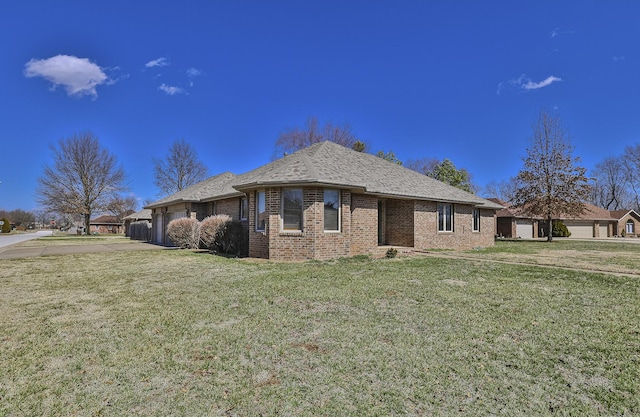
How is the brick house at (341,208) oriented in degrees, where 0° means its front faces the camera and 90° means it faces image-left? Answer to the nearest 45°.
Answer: approximately 315°

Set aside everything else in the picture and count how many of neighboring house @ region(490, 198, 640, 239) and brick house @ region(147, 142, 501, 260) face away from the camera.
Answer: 0

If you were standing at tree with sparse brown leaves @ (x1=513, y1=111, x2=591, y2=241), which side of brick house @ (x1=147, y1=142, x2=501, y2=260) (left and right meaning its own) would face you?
left

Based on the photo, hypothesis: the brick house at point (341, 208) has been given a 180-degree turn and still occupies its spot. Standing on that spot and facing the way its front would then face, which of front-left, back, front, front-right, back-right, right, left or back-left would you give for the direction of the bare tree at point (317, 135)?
front-right

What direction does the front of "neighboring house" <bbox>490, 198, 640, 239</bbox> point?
toward the camera

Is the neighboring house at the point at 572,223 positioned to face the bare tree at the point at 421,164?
no

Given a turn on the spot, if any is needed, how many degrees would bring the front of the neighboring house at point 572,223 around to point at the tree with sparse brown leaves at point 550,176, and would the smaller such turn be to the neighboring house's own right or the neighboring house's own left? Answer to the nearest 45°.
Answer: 0° — it already faces it

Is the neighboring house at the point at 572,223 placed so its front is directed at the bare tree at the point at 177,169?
no

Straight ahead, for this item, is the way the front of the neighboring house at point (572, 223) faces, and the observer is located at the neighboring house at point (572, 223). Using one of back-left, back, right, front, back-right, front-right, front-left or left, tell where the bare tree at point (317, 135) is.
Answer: front-right

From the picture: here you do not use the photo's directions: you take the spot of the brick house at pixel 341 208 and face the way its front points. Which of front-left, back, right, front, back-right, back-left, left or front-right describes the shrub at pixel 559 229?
left

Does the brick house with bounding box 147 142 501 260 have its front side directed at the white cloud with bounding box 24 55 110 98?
no

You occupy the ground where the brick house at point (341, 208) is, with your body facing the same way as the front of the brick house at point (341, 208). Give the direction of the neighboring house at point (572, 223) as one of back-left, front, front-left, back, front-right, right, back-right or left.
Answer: left
